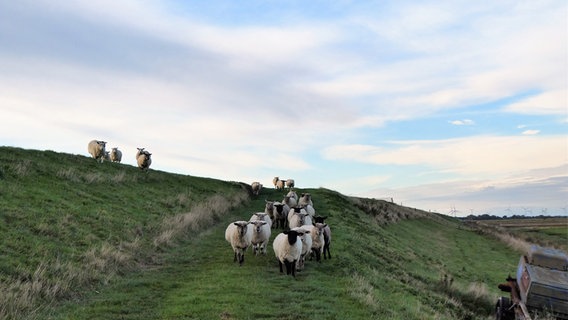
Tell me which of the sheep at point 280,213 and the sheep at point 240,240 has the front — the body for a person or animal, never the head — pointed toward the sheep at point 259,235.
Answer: the sheep at point 280,213

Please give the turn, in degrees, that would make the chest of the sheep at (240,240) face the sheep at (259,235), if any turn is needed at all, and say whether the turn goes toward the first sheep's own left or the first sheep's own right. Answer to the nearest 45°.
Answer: approximately 135° to the first sheep's own left

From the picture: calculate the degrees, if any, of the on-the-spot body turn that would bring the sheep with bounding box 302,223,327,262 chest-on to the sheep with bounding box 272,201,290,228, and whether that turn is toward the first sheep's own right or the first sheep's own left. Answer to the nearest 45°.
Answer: approximately 180°

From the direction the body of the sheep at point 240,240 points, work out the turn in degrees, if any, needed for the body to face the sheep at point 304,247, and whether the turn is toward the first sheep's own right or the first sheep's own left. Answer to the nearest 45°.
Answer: approximately 90° to the first sheep's own left

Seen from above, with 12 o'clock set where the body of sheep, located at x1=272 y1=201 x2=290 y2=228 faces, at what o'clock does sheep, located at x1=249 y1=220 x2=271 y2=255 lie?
sheep, located at x1=249 y1=220 x2=271 y2=255 is roughly at 12 o'clock from sheep, located at x1=272 y1=201 x2=290 y2=228.

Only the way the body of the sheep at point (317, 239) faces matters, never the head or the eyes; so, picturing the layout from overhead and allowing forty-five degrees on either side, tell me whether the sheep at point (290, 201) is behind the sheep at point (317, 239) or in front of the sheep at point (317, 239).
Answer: behind

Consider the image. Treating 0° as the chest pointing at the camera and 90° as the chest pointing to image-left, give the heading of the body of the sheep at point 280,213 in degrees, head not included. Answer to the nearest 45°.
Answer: approximately 0°
